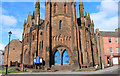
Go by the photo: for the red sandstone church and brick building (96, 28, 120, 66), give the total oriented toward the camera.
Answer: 2

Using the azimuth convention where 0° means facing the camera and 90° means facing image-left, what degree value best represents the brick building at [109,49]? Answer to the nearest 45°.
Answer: approximately 0°

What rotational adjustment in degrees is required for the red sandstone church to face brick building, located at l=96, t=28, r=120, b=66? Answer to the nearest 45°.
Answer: approximately 135° to its left
